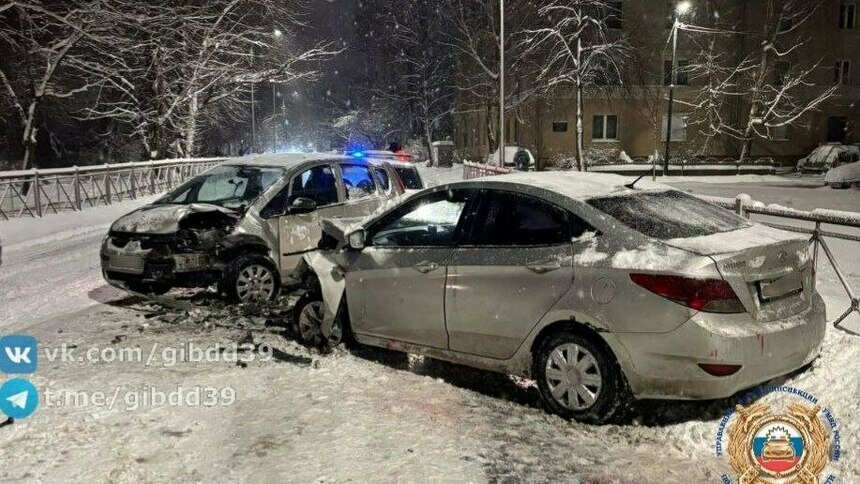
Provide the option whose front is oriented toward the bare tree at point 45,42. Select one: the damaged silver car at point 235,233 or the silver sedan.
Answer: the silver sedan

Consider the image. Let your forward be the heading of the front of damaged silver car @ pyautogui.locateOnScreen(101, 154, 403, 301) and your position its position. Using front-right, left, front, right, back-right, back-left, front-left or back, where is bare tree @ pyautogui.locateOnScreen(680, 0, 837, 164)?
back

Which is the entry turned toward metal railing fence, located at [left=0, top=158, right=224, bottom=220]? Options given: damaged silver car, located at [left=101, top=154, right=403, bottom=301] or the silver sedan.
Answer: the silver sedan

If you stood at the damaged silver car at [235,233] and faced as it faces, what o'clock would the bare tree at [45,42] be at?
The bare tree is roughly at 4 o'clock from the damaged silver car.

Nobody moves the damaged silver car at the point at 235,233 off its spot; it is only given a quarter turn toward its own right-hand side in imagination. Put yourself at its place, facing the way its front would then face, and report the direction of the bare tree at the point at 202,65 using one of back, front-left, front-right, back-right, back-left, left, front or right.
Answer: front-right

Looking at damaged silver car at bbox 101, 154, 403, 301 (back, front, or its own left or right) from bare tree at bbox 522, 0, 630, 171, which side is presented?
back

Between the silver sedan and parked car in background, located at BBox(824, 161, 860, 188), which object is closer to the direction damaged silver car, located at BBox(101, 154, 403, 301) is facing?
the silver sedan

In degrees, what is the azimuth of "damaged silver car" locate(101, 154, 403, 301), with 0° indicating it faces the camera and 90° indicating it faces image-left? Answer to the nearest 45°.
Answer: approximately 45°

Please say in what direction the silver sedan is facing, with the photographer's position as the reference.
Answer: facing away from the viewer and to the left of the viewer

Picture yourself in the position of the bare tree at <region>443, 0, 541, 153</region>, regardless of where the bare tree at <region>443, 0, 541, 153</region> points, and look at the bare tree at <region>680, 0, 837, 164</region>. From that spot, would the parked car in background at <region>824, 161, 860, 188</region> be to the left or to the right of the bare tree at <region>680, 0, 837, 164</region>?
right
